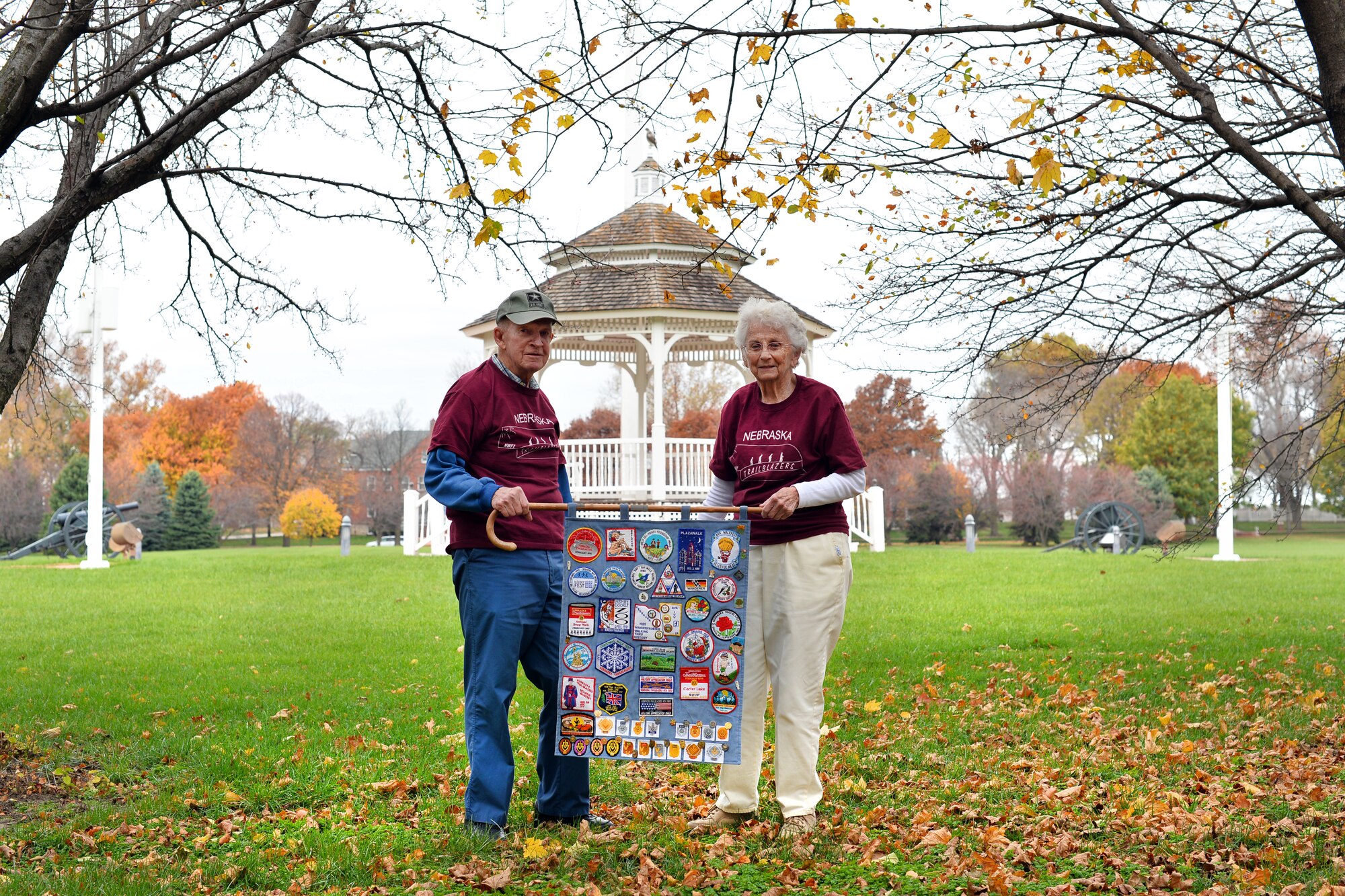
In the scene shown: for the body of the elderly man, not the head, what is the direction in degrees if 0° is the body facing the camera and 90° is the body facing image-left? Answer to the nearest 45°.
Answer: approximately 315°

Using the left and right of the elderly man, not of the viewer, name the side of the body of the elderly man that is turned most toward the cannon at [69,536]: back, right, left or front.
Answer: back

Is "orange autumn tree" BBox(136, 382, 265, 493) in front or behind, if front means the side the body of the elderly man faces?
behind

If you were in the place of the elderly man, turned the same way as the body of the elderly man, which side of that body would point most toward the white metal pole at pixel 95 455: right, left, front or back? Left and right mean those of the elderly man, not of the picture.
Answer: back

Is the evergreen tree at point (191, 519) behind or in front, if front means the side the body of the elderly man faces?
behind
